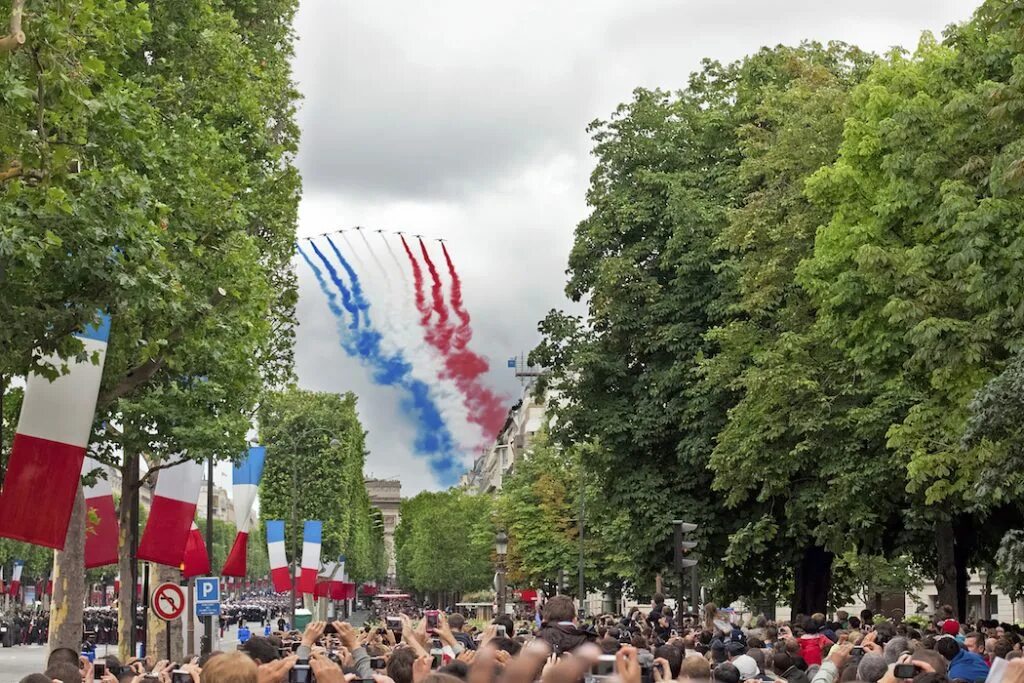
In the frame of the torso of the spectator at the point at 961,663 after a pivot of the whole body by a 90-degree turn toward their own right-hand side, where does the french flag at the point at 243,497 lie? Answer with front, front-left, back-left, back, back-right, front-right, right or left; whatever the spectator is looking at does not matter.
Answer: left

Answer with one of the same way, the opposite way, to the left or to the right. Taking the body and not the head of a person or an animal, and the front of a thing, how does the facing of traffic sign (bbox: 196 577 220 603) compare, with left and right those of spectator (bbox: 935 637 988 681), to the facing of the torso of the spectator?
the opposite way

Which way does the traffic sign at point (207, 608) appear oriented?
toward the camera

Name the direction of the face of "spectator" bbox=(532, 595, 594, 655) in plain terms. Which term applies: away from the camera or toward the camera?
away from the camera

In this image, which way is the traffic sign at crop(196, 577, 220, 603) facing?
toward the camera

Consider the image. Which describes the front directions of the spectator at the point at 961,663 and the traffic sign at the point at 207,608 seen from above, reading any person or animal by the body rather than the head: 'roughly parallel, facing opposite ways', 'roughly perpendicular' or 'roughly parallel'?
roughly parallel, facing opposite ways

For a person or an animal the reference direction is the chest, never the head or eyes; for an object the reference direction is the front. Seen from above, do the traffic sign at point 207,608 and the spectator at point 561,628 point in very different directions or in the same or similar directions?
very different directions

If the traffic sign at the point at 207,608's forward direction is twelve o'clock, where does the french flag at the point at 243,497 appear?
The french flag is roughly at 6 o'clock from the traffic sign.

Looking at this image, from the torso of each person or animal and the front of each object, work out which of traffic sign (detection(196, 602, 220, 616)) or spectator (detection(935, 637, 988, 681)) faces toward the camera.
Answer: the traffic sign

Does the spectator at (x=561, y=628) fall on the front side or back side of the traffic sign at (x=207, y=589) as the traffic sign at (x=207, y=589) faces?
on the front side

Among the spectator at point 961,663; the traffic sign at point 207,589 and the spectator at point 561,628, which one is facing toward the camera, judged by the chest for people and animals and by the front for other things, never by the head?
the traffic sign

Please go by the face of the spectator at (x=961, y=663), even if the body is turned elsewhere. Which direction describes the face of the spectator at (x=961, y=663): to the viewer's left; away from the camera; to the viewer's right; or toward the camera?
away from the camera

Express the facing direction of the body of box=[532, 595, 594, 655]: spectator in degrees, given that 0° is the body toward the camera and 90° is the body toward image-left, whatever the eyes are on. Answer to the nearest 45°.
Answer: approximately 180°

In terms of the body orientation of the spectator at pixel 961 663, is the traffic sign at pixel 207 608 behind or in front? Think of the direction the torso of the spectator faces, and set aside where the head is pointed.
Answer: in front
